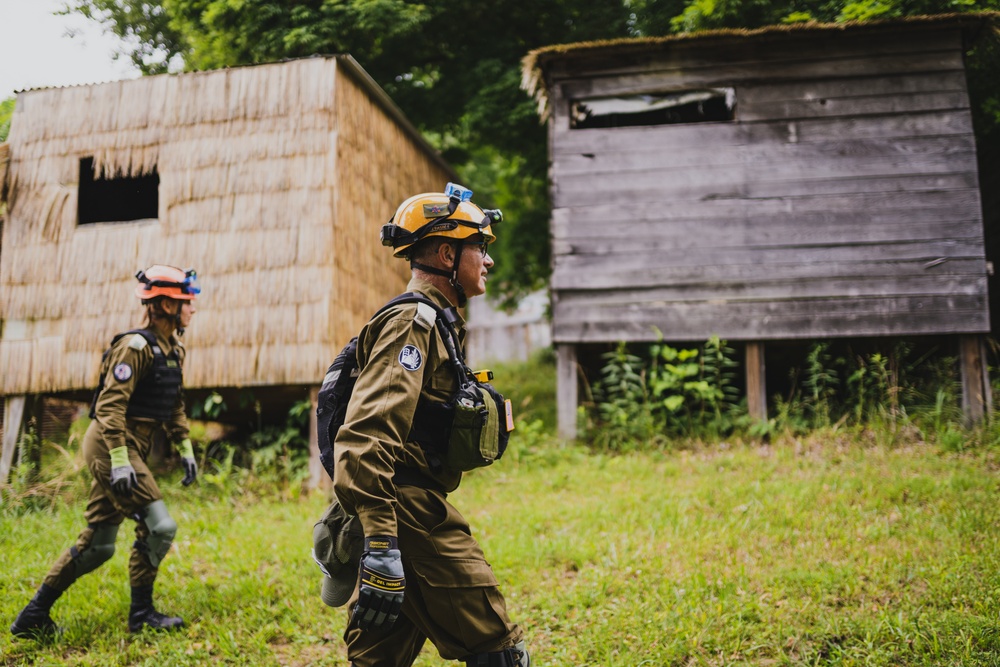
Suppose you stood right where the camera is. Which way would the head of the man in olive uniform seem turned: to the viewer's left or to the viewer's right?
to the viewer's right

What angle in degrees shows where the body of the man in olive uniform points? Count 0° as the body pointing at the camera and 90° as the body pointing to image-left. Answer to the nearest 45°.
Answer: approximately 270°

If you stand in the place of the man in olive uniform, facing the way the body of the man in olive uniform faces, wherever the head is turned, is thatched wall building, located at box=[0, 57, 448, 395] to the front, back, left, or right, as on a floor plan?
left

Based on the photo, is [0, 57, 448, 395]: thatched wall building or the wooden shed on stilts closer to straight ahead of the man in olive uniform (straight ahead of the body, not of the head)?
the wooden shed on stilts

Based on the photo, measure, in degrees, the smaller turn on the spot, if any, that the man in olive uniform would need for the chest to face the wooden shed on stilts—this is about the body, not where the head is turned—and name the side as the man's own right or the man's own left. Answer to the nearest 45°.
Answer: approximately 45° to the man's own left
